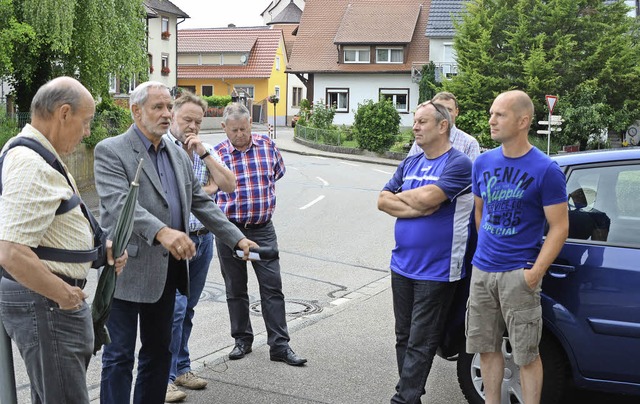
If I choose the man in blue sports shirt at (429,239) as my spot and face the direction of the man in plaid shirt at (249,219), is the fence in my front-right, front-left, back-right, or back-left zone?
front-right

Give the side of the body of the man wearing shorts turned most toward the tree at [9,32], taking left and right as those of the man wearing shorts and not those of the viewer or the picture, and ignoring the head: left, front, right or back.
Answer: right

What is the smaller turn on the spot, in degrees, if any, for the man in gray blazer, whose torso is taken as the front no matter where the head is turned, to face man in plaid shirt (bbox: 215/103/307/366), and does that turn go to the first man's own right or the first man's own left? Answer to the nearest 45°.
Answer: approximately 135° to the first man's own left

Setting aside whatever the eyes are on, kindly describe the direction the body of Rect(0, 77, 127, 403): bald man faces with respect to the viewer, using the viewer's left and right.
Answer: facing to the right of the viewer

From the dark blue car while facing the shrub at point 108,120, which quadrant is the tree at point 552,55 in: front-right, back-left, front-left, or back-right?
front-right

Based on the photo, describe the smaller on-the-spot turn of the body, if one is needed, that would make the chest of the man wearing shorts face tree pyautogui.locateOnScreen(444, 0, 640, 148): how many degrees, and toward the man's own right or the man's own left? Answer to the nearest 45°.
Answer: approximately 135° to the man's own right

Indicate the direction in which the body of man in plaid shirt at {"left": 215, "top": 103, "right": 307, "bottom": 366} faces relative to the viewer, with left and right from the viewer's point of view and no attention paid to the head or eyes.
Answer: facing the viewer

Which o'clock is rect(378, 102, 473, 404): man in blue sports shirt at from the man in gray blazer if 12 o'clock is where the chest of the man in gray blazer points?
The man in blue sports shirt is roughly at 10 o'clock from the man in gray blazer.

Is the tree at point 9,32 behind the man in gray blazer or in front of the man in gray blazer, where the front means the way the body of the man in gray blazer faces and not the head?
behind

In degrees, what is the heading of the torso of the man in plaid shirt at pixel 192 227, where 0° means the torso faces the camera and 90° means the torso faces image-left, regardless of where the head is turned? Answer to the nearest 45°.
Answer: approximately 315°

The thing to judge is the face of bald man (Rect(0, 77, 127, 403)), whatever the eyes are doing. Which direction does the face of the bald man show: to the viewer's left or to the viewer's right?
to the viewer's right

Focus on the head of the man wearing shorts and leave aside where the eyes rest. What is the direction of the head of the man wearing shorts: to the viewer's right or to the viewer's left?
to the viewer's left

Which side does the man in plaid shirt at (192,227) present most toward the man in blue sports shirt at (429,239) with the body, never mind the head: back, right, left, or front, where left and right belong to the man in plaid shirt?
front

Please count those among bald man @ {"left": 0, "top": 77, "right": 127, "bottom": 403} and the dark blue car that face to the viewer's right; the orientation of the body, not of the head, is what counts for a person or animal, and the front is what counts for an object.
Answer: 2

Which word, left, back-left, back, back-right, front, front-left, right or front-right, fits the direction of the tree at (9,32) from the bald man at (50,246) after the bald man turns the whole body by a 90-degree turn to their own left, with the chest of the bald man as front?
front

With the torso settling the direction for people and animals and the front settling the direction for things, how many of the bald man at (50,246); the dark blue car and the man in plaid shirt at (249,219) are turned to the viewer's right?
2

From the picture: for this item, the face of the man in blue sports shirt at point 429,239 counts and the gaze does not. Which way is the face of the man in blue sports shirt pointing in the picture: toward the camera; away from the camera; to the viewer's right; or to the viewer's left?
to the viewer's left
